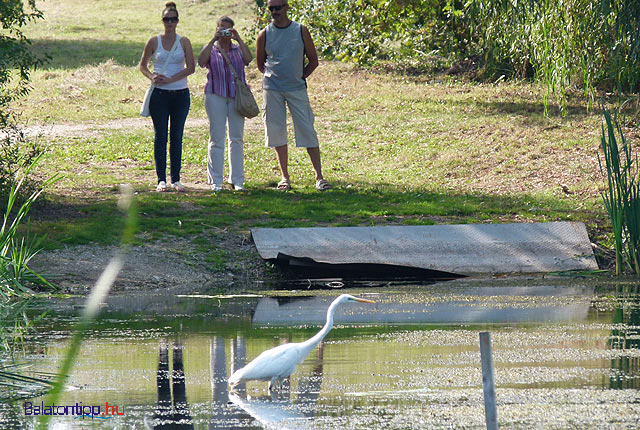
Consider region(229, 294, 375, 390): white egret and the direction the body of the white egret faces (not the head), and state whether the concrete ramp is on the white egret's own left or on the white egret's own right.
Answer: on the white egret's own left

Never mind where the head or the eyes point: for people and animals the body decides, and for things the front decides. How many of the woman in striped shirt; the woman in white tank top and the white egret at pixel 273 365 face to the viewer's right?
1

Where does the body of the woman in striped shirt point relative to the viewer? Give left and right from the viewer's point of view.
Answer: facing the viewer

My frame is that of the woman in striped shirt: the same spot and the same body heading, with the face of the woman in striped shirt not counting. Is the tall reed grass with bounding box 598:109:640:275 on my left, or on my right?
on my left

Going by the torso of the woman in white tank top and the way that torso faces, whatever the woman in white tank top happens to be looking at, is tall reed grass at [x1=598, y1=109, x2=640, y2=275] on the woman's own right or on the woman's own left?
on the woman's own left

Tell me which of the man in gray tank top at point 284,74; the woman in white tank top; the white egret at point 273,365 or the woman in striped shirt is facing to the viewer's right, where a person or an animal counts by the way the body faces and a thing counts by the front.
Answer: the white egret

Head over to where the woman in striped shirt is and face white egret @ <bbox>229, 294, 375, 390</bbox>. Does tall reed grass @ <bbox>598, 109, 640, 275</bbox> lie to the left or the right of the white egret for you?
left

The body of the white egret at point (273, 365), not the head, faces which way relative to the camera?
to the viewer's right

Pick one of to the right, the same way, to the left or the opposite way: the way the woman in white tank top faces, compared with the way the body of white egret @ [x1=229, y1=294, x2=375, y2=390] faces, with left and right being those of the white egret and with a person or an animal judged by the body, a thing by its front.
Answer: to the right

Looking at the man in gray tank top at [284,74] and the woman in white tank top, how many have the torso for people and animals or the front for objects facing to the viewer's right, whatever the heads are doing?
0

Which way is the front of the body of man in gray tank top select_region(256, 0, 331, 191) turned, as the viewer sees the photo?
toward the camera

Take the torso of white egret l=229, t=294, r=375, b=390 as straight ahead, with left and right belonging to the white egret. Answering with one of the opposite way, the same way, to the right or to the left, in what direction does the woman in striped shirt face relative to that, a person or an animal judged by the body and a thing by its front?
to the right

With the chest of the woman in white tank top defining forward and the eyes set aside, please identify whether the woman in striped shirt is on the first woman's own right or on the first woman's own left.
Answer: on the first woman's own left
